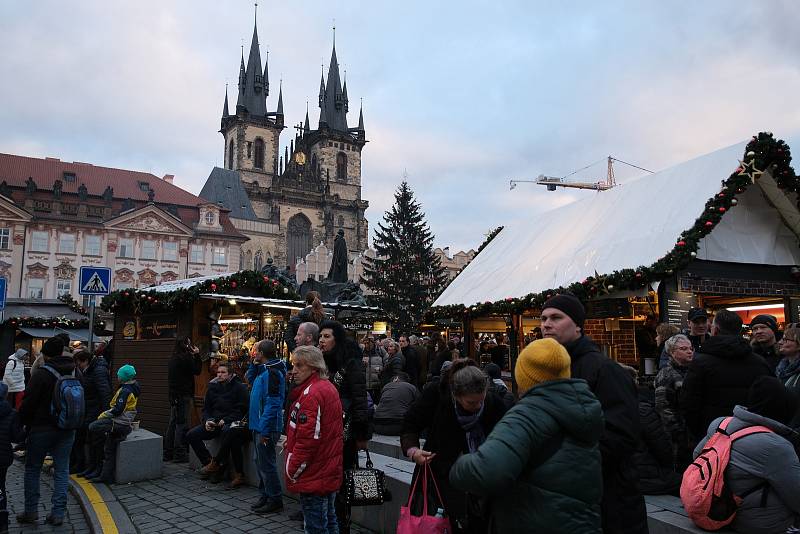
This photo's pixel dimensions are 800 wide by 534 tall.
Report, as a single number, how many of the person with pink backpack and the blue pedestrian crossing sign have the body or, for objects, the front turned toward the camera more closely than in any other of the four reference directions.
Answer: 1

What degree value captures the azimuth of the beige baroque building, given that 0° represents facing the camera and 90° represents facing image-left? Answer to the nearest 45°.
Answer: approximately 315°

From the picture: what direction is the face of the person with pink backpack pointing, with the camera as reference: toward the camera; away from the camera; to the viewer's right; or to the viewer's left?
away from the camera

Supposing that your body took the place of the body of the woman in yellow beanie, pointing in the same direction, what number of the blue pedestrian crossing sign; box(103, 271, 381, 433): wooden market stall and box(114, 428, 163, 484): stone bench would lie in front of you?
3

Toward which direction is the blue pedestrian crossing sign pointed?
toward the camera

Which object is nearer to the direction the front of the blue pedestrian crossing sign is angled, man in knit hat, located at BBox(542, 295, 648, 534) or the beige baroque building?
the man in knit hat

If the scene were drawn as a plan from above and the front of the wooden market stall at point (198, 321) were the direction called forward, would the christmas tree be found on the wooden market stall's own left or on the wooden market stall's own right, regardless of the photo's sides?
on the wooden market stall's own left

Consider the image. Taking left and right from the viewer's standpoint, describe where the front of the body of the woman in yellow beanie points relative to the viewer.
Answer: facing away from the viewer and to the left of the viewer

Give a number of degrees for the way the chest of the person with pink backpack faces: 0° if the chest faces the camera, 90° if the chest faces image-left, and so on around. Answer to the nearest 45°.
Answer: approximately 225°
